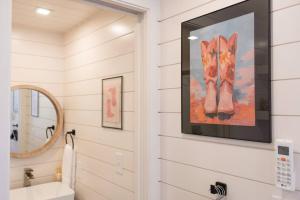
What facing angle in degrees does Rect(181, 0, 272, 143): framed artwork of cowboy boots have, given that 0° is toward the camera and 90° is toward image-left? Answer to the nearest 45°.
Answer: approximately 45°

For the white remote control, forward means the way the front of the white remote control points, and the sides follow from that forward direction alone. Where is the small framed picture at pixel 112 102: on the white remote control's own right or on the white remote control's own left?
on the white remote control's own right

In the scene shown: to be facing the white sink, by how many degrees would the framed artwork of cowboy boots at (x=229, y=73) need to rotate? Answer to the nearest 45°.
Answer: approximately 90° to its right

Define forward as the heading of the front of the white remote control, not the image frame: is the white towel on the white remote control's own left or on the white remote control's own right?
on the white remote control's own right

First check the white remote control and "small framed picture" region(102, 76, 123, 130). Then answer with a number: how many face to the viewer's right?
0

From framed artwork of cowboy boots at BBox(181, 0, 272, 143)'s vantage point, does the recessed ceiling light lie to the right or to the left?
on its right

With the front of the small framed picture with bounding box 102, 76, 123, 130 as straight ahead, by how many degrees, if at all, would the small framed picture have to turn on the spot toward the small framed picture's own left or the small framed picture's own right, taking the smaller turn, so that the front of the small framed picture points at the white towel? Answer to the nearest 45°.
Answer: approximately 90° to the small framed picture's own right

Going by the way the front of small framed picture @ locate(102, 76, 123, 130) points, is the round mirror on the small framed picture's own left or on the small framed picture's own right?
on the small framed picture's own right

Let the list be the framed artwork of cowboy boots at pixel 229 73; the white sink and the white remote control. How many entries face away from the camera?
0

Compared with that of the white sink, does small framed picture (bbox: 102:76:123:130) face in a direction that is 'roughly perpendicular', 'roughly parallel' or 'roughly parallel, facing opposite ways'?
roughly perpendicular

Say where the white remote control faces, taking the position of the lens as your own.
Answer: facing the viewer and to the left of the viewer

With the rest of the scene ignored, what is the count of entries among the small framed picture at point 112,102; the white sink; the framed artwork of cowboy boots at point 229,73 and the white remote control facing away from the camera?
0

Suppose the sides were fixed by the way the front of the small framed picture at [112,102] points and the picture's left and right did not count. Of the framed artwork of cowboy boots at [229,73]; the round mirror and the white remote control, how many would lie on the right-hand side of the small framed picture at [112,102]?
1
